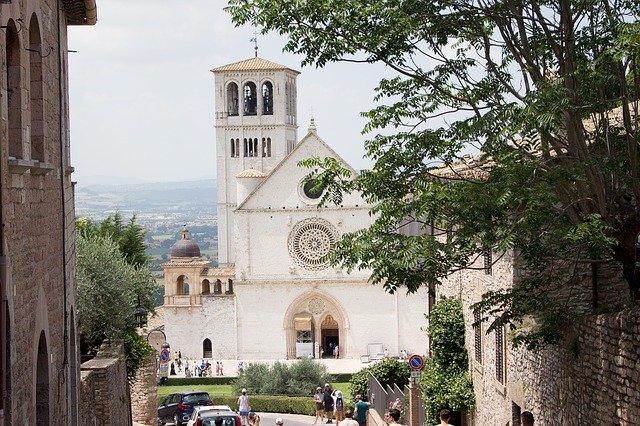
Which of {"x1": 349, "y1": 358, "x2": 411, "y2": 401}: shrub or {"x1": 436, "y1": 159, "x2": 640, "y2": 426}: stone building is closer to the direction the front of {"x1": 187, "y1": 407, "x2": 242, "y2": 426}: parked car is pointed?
the shrub

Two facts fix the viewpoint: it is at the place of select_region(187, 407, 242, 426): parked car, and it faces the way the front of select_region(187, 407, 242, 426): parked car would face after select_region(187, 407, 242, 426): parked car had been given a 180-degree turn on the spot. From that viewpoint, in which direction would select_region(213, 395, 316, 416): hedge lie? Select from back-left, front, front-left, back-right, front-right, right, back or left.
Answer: back

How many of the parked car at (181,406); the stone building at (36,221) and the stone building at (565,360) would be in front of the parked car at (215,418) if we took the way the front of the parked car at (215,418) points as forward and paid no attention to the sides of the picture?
1

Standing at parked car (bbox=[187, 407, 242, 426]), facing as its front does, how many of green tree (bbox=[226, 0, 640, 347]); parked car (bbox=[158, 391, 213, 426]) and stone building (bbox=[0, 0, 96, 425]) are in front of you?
1

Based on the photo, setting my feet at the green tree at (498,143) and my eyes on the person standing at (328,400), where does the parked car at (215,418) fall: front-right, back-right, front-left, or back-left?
front-left

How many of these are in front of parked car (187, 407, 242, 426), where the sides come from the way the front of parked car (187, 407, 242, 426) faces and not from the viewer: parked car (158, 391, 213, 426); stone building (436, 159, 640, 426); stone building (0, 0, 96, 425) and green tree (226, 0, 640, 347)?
1

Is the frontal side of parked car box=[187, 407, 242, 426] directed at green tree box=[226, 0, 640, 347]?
no

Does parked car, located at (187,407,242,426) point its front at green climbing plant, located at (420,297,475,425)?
no

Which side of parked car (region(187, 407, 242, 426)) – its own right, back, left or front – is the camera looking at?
back
